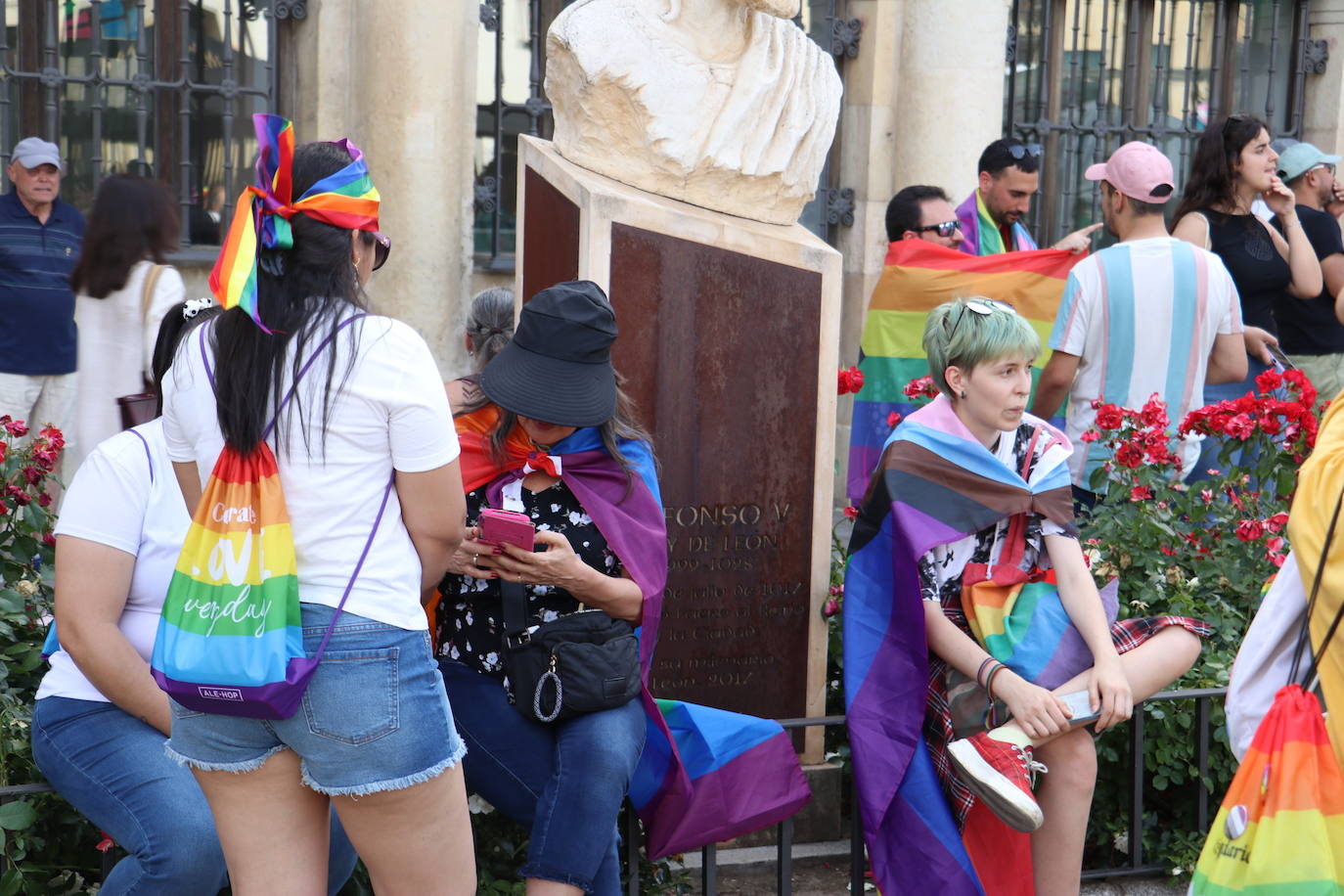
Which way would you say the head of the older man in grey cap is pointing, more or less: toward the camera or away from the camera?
toward the camera

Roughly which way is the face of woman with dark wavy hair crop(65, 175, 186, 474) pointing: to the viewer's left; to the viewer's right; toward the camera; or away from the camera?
away from the camera

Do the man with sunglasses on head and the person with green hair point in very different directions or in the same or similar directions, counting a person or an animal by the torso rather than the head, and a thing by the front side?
same or similar directions

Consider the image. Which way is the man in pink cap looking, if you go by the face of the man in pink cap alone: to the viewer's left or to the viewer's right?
to the viewer's left

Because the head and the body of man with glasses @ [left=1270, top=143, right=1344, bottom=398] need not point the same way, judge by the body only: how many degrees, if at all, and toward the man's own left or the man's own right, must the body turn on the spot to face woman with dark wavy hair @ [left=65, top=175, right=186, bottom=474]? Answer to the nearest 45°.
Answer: approximately 135° to the man's own right

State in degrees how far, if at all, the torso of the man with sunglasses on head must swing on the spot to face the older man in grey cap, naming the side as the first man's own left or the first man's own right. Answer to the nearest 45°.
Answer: approximately 135° to the first man's own right

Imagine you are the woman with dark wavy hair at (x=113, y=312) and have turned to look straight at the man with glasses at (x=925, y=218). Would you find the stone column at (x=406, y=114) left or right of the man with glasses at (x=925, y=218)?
left

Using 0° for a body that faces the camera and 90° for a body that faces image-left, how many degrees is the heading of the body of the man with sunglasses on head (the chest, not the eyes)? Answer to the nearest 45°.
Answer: approximately 315°

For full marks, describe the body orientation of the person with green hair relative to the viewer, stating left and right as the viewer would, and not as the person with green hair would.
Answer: facing the viewer and to the right of the viewer
